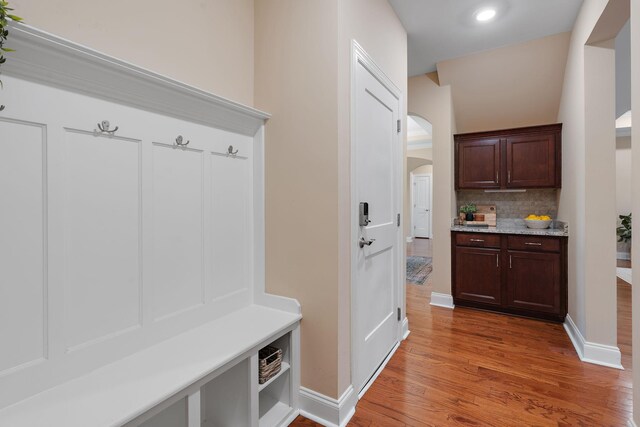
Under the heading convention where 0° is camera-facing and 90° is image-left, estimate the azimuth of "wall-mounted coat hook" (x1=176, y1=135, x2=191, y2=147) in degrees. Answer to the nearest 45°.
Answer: approximately 315°

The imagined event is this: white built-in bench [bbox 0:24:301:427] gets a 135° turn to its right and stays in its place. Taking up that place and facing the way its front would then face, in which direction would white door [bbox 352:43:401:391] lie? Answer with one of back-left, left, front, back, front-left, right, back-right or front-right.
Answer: back

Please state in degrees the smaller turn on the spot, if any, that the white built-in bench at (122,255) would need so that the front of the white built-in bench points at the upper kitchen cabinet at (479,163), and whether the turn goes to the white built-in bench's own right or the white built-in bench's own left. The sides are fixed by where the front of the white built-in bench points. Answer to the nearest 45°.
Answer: approximately 45° to the white built-in bench's own left

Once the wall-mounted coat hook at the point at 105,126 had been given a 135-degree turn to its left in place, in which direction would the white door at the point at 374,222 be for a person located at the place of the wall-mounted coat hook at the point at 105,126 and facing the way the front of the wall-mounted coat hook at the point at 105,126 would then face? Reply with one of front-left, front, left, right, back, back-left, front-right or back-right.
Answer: right

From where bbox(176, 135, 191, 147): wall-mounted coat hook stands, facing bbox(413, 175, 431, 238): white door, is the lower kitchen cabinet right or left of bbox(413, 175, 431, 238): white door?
right

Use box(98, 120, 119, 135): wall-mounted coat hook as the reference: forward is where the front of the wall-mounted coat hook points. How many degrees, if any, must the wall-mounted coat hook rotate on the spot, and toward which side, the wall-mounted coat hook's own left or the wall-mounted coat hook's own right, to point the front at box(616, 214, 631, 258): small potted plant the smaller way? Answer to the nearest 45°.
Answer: approximately 45° to the wall-mounted coat hook's own left

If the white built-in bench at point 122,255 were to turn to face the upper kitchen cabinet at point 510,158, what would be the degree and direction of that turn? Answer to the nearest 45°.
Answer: approximately 45° to its left

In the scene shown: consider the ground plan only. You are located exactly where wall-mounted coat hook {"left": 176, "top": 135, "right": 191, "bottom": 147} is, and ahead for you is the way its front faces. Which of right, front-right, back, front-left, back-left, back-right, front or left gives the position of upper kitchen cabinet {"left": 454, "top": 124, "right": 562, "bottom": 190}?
front-left

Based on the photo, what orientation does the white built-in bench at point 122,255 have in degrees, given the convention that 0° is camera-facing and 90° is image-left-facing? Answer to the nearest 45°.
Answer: approximately 315°
